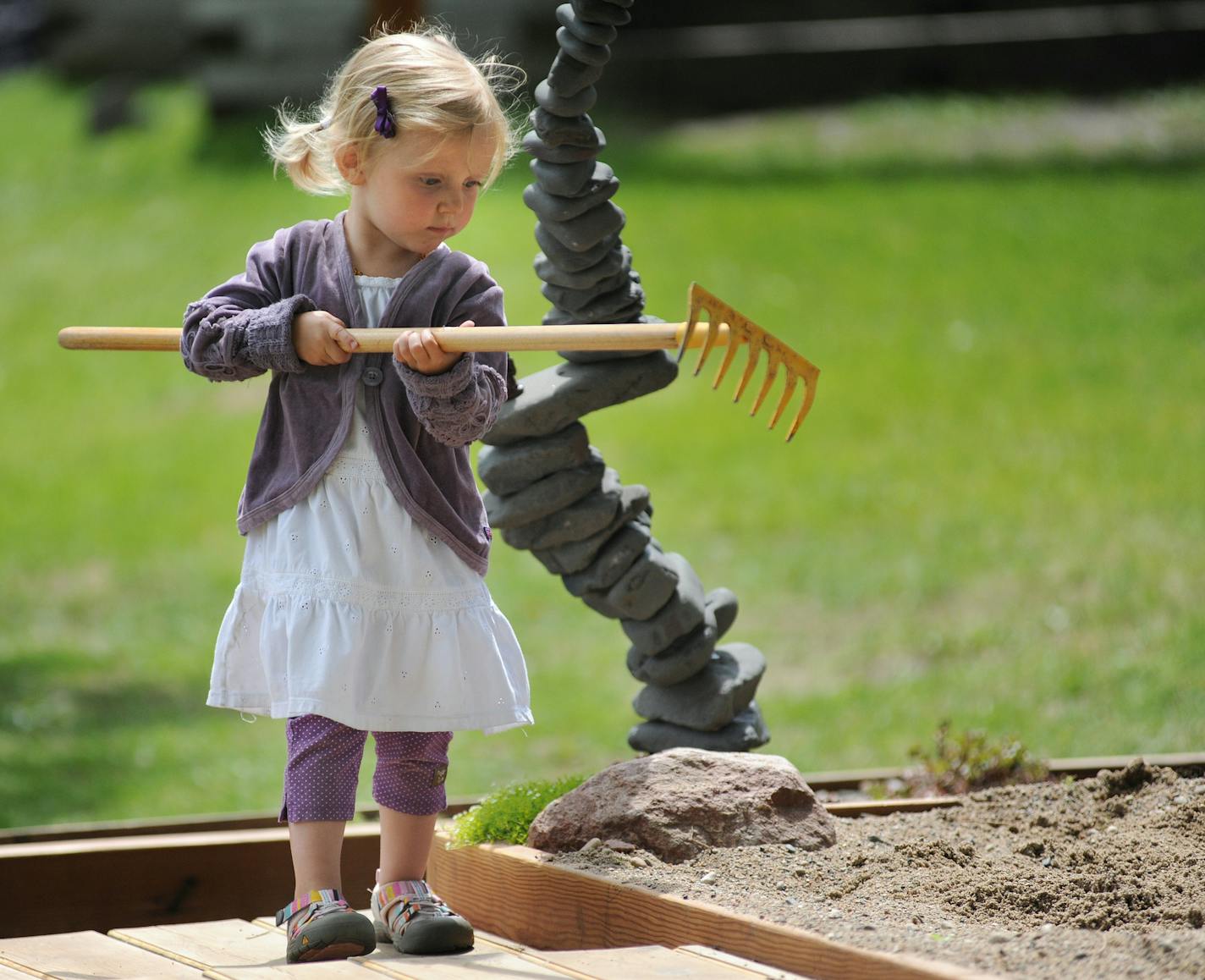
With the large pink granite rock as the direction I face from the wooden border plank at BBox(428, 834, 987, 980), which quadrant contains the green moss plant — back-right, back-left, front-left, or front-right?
front-left

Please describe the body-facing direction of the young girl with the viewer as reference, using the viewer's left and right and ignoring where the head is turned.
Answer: facing the viewer

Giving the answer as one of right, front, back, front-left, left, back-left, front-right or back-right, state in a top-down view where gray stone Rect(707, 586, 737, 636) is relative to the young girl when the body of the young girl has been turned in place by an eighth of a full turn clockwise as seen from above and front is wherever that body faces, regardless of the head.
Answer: back

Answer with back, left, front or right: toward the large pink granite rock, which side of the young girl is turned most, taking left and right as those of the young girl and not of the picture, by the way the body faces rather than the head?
left

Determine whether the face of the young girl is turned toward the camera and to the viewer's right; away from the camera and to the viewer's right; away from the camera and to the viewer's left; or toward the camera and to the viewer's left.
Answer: toward the camera and to the viewer's right

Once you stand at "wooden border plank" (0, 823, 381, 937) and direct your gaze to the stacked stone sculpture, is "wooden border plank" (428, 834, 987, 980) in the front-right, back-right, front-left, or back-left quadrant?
front-right
